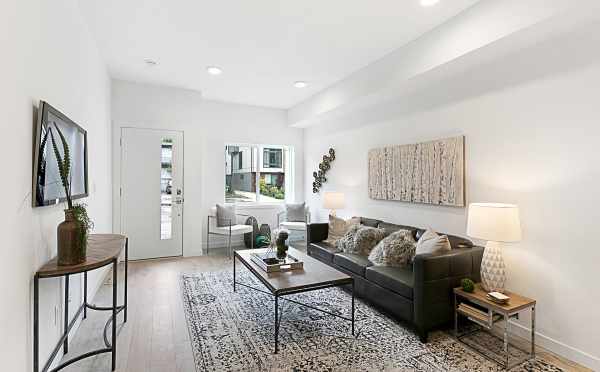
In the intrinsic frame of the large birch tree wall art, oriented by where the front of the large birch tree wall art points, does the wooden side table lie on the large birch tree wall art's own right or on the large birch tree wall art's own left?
on the large birch tree wall art's own left

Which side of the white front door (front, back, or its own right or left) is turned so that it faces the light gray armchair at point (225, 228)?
left

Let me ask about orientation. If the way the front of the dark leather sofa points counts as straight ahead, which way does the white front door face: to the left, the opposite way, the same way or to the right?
to the left

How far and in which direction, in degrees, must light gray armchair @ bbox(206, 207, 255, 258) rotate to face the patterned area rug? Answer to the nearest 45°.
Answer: approximately 45° to its right

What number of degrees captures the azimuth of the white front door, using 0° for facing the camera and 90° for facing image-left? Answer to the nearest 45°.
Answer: approximately 0°

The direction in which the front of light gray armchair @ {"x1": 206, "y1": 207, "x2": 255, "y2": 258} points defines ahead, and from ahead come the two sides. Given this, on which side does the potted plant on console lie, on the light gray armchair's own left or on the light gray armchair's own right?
on the light gray armchair's own right

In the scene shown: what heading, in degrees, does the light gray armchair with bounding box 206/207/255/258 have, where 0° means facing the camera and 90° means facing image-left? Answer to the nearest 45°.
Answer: approximately 315°
